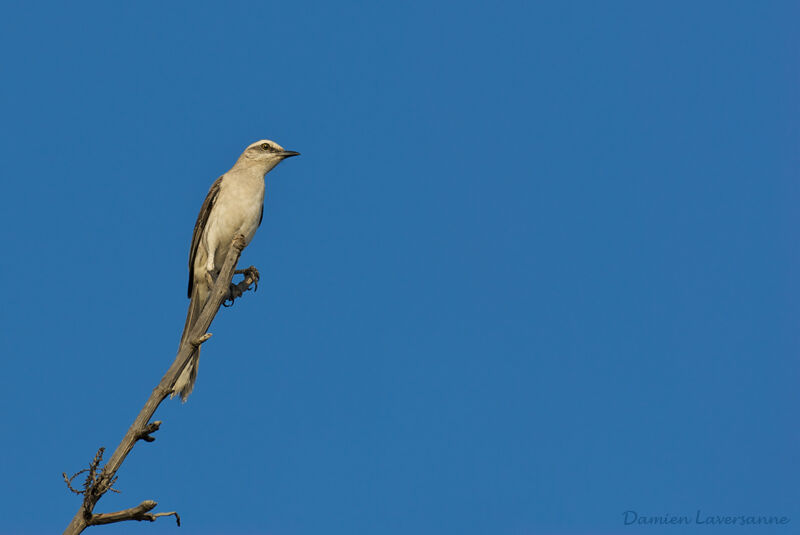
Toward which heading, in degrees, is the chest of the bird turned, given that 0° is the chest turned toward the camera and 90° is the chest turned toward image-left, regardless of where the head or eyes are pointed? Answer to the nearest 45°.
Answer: approximately 315°
